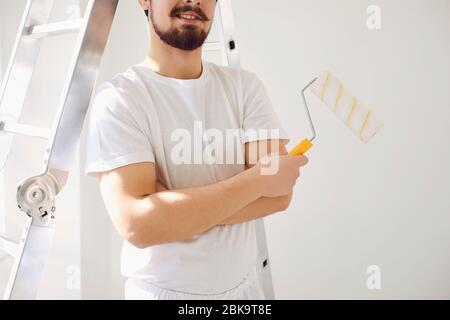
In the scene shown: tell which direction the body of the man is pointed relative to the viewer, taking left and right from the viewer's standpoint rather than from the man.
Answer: facing the viewer and to the right of the viewer
